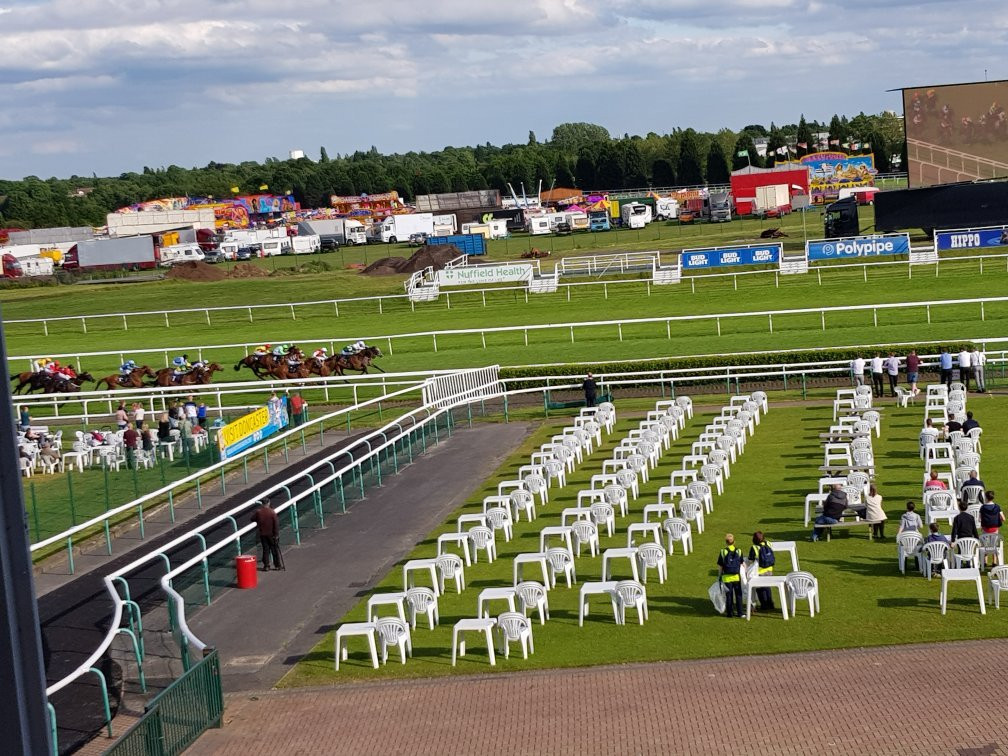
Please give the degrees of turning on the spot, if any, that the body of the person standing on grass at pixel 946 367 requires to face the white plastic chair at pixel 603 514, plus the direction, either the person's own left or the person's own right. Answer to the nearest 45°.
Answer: approximately 180°

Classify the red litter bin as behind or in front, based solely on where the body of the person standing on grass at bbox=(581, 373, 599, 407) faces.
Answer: behind

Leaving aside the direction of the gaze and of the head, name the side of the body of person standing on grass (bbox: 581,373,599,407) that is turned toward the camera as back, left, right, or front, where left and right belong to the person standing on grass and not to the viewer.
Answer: back

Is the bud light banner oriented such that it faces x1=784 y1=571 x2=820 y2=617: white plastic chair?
yes

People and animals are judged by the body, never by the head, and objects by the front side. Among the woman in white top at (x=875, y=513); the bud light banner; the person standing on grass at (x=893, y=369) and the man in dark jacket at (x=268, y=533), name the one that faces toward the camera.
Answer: the bud light banner

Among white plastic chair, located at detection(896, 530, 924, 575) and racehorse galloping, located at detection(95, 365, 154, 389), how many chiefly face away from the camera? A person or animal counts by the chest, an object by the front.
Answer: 1

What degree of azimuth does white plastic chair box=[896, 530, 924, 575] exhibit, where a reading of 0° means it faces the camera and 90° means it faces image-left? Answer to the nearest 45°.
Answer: approximately 180°

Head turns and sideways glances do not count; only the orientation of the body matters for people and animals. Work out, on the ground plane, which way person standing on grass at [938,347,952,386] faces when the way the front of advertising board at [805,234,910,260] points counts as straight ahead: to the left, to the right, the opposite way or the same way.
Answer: the opposite way

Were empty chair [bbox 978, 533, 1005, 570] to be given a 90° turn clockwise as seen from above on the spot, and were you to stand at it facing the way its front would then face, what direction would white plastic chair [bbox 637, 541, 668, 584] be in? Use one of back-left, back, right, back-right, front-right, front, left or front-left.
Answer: back

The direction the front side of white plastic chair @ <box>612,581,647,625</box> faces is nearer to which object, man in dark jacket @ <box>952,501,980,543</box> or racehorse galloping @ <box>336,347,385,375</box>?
the racehorse galloping

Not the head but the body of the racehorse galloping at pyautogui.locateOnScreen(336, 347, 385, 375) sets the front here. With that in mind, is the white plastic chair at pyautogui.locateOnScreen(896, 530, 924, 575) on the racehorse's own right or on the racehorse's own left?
on the racehorse's own right

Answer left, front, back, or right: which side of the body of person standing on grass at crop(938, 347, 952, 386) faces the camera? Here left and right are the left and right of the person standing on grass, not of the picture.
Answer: back

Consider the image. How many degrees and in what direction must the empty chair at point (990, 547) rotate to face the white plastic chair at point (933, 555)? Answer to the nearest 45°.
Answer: approximately 135° to its left

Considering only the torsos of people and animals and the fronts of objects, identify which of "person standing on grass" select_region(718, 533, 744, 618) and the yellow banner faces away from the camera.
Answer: the person standing on grass

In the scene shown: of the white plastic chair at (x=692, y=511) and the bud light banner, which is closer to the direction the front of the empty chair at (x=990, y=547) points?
the bud light banner
